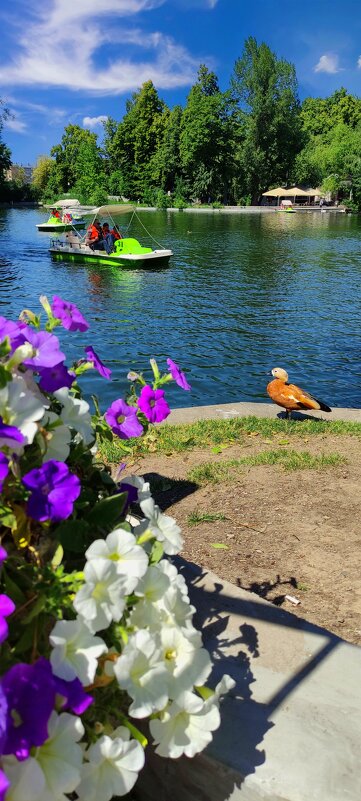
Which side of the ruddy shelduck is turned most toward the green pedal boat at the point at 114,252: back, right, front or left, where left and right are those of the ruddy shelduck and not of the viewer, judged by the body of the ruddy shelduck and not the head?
right

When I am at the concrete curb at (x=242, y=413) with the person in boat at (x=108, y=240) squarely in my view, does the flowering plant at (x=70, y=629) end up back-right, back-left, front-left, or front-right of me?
back-left

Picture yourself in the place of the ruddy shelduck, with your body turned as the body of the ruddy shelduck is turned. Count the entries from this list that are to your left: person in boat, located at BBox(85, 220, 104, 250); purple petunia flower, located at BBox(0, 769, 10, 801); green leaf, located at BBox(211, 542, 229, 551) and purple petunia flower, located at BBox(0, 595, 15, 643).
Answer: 3

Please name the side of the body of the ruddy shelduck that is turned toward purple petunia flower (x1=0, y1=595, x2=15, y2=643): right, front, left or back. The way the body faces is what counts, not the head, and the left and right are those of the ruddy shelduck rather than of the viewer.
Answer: left

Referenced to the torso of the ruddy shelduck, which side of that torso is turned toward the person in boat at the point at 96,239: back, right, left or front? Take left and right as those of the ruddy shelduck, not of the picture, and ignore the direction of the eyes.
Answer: right

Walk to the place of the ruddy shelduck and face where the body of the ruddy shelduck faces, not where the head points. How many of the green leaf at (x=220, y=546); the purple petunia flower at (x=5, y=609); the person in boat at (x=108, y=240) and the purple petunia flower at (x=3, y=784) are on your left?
3

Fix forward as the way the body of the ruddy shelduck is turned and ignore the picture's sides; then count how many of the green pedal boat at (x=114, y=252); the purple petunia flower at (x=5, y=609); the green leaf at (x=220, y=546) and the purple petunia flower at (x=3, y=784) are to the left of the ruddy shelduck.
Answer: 3

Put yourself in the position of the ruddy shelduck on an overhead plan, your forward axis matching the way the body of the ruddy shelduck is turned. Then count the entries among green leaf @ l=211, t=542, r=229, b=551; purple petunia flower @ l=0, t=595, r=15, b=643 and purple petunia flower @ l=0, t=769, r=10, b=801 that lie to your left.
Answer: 3

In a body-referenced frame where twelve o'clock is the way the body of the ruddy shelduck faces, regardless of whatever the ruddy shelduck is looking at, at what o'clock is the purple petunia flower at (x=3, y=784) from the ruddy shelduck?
The purple petunia flower is roughly at 9 o'clock from the ruddy shelduck.

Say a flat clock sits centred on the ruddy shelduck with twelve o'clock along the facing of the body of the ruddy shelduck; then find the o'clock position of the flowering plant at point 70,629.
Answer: The flowering plant is roughly at 9 o'clock from the ruddy shelduck.

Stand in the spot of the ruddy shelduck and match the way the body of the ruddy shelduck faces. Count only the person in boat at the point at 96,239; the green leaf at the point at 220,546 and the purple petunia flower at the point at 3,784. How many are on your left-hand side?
2

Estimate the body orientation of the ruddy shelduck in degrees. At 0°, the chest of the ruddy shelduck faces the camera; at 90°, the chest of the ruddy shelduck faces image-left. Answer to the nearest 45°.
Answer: approximately 90°

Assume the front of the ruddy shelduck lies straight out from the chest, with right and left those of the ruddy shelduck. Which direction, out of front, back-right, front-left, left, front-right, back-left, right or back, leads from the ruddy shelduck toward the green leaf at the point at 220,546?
left

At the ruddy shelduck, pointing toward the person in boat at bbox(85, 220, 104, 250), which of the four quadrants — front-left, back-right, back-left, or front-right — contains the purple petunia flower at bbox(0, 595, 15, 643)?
back-left
